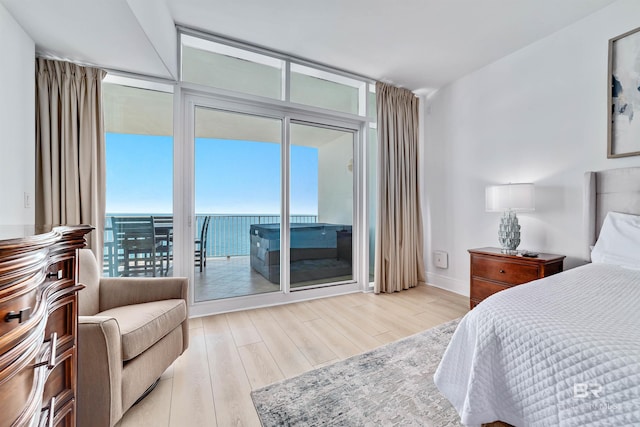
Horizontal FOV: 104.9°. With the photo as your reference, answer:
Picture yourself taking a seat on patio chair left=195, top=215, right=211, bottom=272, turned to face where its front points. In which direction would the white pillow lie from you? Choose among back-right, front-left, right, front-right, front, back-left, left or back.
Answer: back-left

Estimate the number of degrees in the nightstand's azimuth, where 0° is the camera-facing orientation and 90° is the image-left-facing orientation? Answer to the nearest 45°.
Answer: approximately 45°

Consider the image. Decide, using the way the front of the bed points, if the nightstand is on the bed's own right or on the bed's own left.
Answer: on the bed's own right

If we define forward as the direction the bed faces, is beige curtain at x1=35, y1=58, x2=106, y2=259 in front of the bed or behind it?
in front

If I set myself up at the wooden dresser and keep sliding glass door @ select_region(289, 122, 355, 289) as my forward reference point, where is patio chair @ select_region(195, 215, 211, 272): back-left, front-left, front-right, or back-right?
front-left

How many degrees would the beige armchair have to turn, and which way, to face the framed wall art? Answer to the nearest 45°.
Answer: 0° — it already faces it

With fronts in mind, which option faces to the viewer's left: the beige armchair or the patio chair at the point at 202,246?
the patio chair

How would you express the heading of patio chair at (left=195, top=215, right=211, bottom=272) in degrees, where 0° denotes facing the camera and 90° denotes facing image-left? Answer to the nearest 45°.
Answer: approximately 90°

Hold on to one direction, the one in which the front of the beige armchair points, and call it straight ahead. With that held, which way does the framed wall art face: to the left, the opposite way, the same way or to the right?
the opposite way

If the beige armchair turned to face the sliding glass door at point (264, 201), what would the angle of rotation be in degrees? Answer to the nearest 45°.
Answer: approximately 90° to its left

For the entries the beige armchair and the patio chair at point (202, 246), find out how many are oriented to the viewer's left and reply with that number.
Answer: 1

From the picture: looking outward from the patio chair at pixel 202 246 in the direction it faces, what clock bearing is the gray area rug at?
The gray area rug is roughly at 8 o'clock from the patio chair.

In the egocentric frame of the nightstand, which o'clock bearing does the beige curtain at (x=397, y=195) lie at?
The beige curtain is roughly at 2 o'clock from the nightstand.

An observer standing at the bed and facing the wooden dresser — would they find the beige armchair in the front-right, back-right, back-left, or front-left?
front-right

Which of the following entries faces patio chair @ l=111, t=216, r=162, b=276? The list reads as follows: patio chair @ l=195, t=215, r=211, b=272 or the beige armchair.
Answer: patio chair @ l=195, t=215, r=211, b=272

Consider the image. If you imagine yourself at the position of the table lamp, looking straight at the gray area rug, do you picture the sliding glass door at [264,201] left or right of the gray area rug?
right

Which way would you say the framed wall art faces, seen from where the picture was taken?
facing the viewer and to the left of the viewer
